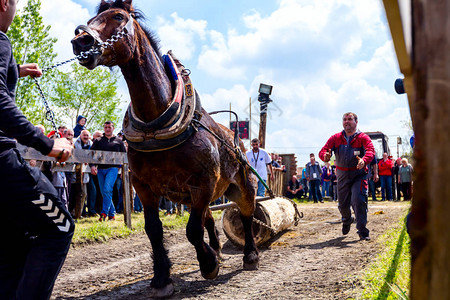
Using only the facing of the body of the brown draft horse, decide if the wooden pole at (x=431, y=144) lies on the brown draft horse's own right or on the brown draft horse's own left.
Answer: on the brown draft horse's own left

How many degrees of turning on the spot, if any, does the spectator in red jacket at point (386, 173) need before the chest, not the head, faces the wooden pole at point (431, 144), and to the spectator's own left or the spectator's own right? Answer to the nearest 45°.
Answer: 0° — they already face it

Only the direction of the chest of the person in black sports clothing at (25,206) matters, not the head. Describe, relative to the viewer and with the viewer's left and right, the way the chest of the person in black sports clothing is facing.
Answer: facing to the right of the viewer

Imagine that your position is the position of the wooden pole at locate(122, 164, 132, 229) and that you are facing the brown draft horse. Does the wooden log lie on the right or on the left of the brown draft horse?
left

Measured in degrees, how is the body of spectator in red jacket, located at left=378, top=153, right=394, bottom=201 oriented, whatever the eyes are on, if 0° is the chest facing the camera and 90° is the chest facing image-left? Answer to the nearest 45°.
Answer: approximately 0°

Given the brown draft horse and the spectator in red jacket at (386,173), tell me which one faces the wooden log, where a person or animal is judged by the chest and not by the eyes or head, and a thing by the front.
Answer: the spectator in red jacket

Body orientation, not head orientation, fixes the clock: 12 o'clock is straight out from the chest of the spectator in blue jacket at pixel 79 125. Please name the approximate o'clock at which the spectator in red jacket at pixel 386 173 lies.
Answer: The spectator in red jacket is roughly at 10 o'clock from the spectator in blue jacket.

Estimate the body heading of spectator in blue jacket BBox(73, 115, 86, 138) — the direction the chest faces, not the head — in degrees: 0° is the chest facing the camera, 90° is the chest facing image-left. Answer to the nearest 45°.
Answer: approximately 315°

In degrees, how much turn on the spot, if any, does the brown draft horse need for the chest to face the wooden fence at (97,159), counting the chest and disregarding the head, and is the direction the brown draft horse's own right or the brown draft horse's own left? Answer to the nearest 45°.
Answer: approximately 135° to the brown draft horse's own right

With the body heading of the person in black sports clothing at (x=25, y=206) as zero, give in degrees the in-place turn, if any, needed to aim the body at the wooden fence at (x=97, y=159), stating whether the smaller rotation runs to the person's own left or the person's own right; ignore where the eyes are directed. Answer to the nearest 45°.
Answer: approximately 90° to the person's own left

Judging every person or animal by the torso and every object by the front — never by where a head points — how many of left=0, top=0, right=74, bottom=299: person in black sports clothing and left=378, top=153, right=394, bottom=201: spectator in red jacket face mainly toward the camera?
1
